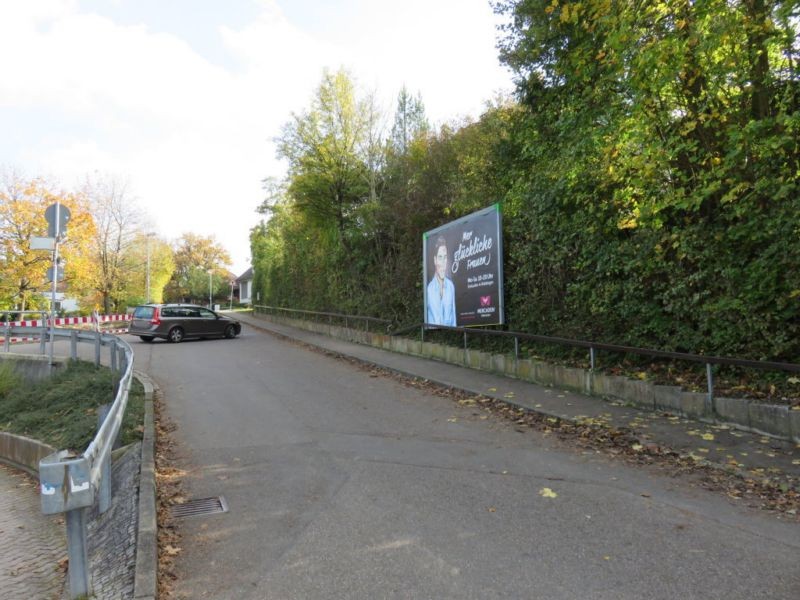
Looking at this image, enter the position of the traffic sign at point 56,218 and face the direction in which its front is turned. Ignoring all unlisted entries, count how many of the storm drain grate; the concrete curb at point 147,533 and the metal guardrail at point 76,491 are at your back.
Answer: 3

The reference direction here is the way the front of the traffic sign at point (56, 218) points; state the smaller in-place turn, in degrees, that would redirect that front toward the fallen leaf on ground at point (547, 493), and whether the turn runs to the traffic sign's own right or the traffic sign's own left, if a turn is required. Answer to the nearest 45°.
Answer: approximately 180°

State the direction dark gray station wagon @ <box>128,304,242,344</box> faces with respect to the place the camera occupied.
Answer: facing away from the viewer and to the right of the viewer

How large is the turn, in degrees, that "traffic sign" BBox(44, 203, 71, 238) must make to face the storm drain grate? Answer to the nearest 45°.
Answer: approximately 180°

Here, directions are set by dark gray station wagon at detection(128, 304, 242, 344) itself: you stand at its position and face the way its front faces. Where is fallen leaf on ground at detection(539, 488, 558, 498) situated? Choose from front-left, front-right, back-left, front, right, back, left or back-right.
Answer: back-right

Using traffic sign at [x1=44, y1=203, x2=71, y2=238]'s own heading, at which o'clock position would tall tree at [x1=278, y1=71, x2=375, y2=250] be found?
The tall tree is roughly at 2 o'clock from the traffic sign.

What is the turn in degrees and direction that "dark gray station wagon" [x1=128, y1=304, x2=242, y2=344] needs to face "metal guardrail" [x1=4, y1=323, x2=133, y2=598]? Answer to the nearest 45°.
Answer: approximately 135° to its right

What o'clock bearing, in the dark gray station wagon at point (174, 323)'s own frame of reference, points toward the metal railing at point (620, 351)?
The metal railing is roughly at 4 o'clock from the dark gray station wagon.

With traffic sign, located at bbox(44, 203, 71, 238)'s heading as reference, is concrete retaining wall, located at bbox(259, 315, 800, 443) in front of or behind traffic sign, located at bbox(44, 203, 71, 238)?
behind

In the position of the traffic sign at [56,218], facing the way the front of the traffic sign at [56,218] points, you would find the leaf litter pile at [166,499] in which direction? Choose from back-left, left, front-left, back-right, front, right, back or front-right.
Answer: back

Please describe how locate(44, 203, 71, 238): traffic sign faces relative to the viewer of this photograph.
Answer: facing away from the viewer
